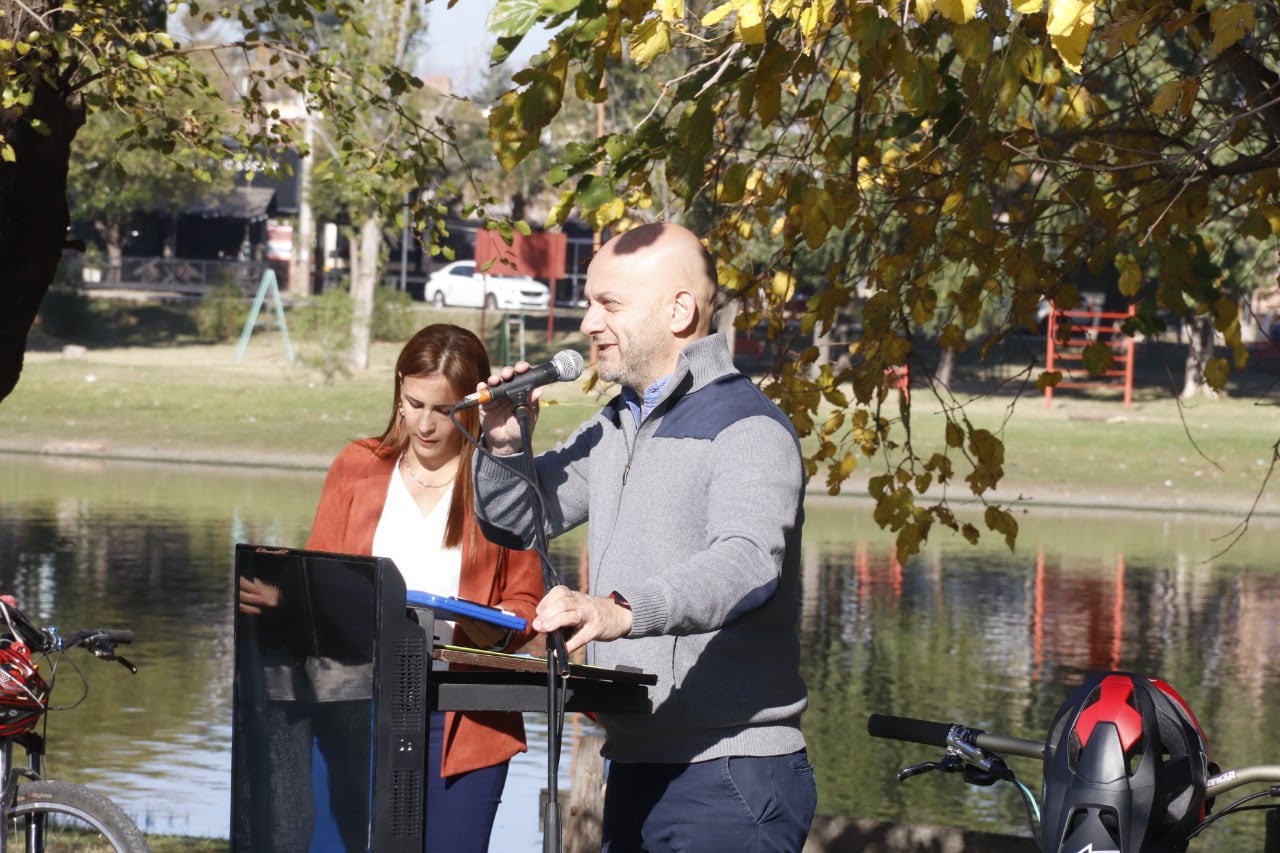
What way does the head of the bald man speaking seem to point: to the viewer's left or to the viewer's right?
to the viewer's left

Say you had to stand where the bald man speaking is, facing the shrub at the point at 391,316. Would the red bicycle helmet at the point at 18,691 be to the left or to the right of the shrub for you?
left

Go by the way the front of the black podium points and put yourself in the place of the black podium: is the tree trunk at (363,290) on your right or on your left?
on your right
